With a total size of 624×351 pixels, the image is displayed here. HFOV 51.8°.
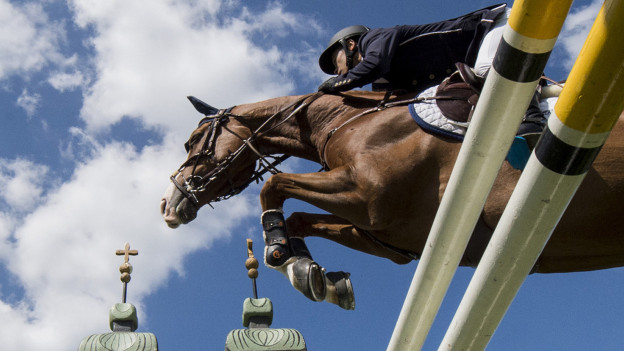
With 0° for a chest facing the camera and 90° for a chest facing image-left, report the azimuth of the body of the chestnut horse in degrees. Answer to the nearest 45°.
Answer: approximately 90°
